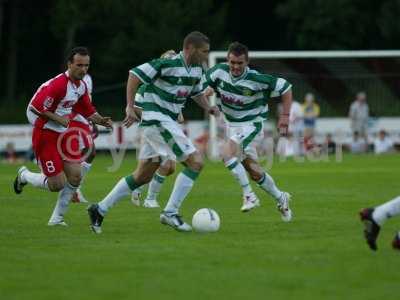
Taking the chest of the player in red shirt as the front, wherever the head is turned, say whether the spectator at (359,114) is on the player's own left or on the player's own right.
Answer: on the player's own left

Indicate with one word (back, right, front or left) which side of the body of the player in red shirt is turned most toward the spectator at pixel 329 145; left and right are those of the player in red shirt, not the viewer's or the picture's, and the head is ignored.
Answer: left

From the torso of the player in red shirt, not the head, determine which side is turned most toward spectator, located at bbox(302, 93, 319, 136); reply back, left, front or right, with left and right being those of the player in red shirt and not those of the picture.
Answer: left

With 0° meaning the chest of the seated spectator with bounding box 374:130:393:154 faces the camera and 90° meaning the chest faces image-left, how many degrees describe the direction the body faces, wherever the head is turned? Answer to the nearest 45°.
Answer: approximately 0°

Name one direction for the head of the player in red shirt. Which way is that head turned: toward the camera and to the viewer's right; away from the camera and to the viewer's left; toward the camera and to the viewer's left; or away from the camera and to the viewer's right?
toward the camera and to the viewer's right

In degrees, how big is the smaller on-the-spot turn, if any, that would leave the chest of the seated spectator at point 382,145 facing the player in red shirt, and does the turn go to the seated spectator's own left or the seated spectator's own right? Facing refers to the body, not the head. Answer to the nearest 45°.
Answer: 0° — they already face them

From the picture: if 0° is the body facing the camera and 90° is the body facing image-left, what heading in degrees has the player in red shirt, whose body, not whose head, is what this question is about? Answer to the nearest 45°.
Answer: approximately 315°
